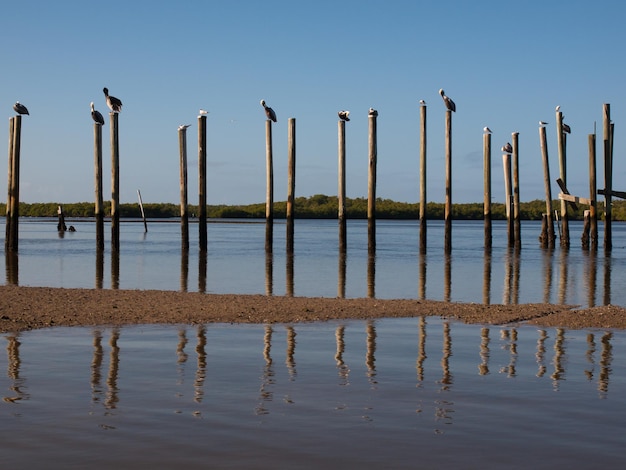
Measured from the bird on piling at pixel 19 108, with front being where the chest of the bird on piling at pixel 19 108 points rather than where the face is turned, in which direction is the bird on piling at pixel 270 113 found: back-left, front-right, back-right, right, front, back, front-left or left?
back

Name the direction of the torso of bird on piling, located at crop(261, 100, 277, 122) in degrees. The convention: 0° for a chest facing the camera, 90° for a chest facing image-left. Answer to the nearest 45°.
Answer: approximately 90°

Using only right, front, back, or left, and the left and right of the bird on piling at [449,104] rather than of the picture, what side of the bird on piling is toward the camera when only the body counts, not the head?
left

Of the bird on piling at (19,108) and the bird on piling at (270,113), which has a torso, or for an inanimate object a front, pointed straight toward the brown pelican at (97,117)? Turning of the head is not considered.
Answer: the bird on piling at (270,113)

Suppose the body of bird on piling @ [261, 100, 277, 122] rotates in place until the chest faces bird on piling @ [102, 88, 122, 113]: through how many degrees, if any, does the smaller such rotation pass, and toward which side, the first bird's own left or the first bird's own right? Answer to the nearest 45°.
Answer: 0° — it already faces it

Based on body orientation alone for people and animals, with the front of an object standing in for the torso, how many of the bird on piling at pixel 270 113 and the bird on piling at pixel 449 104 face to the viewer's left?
2

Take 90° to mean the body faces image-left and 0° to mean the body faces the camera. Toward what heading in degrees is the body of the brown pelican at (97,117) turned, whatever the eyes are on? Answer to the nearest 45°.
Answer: approximately 90°

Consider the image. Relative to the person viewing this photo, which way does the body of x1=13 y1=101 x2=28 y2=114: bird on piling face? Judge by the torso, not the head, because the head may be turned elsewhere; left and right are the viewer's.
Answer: facing to the left of the viewer

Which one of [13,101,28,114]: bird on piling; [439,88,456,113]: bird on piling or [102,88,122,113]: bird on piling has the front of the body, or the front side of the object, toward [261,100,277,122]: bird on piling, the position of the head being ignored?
[439,88,456,113]: bird on piling

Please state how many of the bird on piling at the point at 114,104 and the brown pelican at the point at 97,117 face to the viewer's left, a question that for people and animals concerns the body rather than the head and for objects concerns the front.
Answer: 2

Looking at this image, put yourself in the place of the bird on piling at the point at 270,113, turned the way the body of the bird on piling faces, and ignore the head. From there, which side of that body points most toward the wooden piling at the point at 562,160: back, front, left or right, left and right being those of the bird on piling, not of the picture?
back

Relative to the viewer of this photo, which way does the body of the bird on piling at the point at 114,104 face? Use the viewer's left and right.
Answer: facing to the left of the viewer

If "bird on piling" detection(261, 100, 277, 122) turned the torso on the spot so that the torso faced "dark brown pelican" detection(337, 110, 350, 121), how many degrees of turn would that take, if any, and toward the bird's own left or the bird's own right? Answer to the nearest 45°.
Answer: approximately 180°
